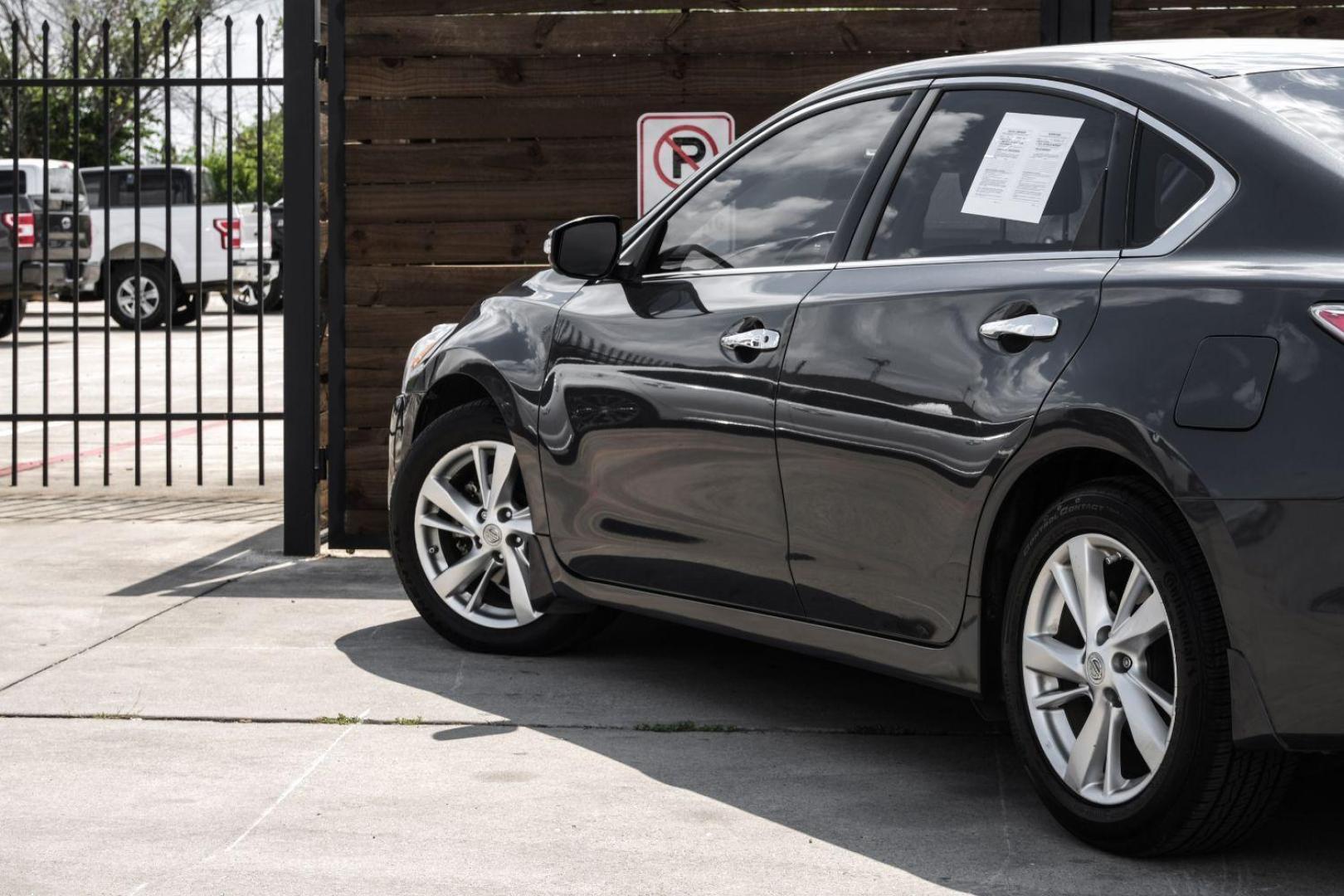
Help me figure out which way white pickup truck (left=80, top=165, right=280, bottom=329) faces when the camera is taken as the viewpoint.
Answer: facing away from the viewer and to the left of the viewer

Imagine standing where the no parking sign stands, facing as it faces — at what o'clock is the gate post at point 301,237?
The gate post is roughly at 3 o'clock from the no parking sign.

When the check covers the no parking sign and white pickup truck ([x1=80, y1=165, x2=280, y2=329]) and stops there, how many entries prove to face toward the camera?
1

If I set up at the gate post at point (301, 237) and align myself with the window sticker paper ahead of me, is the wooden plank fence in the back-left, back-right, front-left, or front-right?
front-left

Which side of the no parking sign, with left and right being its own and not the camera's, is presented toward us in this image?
front

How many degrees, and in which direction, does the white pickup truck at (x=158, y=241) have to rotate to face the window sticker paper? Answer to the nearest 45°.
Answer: approximately 135° to its left

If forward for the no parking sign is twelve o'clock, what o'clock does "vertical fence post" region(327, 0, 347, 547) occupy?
The vertical fence post is roughly at 3 o'clock from the no parking sign.

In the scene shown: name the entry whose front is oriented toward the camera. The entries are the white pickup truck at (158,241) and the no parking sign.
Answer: the no parking sign

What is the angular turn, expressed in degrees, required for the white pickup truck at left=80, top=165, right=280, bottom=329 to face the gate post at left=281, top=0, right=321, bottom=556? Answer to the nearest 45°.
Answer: approximately 135° to its left

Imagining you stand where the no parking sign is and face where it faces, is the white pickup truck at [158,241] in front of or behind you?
behind

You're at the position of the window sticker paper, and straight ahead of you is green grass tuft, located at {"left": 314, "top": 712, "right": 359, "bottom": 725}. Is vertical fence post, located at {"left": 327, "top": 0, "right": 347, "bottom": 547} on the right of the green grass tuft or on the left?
right

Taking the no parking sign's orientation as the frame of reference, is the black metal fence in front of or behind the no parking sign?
behind

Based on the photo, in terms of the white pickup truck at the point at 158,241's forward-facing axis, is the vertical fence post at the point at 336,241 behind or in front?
behind

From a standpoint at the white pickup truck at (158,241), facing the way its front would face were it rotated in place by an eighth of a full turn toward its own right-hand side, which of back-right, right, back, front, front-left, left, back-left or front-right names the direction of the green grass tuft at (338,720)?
back
